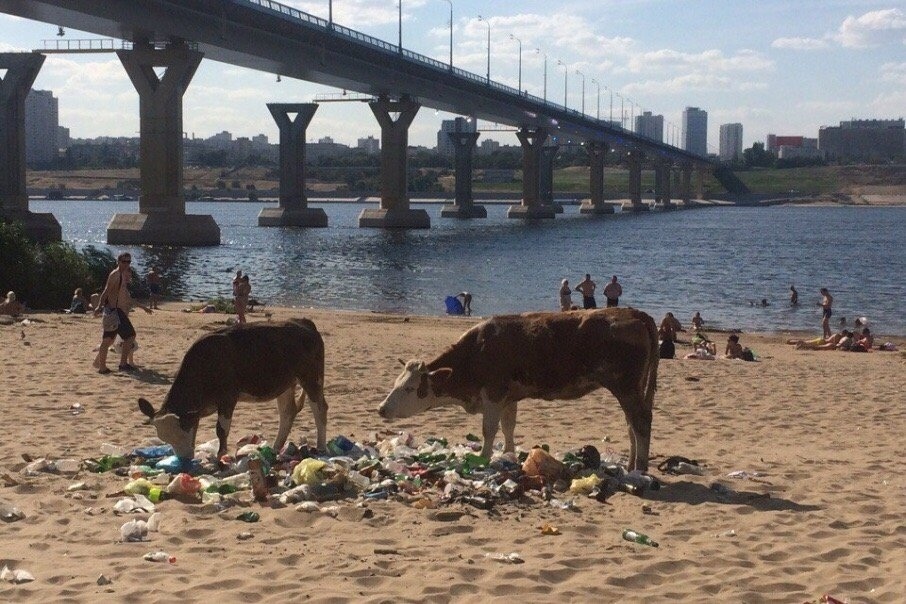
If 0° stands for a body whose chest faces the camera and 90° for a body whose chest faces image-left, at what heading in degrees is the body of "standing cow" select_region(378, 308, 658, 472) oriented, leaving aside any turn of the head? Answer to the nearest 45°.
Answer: approximately 90°

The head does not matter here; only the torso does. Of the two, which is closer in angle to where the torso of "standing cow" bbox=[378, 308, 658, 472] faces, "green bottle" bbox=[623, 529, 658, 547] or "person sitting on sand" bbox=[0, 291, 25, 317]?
the person sitting on sand

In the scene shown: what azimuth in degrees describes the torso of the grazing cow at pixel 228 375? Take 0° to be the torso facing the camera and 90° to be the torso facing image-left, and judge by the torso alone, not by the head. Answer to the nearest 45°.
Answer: approximately 90°

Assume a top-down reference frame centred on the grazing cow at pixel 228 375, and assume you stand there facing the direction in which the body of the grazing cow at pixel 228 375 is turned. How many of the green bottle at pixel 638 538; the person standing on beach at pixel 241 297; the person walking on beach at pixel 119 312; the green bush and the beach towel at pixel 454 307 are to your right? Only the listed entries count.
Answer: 4

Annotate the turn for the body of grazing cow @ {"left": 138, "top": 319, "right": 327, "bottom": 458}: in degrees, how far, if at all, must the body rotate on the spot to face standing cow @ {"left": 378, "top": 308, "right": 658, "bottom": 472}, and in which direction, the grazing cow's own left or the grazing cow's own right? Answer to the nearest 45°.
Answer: approximately 180°

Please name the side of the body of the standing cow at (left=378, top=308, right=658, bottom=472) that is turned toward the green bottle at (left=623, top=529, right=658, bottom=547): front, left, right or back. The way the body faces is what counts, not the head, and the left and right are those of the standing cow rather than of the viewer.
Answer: left

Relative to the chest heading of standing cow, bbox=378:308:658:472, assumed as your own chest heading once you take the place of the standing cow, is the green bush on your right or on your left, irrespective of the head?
on your right

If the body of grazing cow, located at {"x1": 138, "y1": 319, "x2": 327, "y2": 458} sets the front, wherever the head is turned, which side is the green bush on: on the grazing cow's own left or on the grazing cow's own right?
on the grazing cow's own right

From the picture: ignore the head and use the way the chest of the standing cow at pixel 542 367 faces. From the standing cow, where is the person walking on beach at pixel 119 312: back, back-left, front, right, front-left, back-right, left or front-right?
front-right

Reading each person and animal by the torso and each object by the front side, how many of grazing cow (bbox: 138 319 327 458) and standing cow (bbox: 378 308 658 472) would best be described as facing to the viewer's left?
2

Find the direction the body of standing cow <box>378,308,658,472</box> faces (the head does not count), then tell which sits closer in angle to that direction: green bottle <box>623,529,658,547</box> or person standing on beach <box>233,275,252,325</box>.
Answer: the person standing on beach

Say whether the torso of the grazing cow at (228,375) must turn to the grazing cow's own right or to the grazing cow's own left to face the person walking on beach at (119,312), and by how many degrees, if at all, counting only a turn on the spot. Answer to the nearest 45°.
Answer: approximately 90° to the grazing cow's own right

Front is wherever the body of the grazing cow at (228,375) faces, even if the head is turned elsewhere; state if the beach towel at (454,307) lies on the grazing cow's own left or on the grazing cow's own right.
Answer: on the grazing cow's own right
